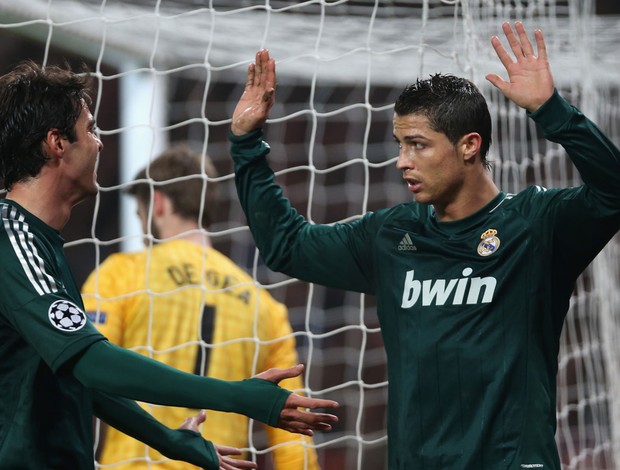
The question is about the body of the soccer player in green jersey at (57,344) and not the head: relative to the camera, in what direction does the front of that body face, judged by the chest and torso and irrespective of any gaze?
to the viewer's right

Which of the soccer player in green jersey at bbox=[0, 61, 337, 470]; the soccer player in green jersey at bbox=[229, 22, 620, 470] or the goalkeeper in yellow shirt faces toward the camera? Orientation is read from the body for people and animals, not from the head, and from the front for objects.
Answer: the soccer player in green jersey at bbox=[229, 22, 620, 470]

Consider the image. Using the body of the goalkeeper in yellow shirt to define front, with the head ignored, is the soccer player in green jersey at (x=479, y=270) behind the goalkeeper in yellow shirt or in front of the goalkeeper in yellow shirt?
behind

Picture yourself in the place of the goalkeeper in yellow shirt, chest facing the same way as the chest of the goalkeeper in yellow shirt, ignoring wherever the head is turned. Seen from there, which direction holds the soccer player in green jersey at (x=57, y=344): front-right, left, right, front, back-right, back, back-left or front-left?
back-left

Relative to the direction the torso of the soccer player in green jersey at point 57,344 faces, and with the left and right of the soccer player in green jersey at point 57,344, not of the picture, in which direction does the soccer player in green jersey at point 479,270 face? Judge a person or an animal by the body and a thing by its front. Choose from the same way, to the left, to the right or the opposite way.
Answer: to the right

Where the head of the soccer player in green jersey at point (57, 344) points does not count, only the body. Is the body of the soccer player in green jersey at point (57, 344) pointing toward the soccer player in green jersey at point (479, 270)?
yes

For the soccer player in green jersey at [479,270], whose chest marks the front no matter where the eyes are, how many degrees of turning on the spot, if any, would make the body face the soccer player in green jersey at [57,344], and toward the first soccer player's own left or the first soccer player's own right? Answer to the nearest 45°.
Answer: approximately 90° to the first soccer player's own right

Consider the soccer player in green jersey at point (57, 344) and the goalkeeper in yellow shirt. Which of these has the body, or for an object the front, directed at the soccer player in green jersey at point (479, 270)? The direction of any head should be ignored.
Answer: the soccer player in green jersey at point (57, 344)

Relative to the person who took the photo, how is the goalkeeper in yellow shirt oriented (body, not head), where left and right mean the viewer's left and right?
facing away from the viewer and to the left of the viewer

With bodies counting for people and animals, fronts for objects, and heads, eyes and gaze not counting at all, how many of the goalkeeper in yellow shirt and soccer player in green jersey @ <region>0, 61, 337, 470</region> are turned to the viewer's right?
1

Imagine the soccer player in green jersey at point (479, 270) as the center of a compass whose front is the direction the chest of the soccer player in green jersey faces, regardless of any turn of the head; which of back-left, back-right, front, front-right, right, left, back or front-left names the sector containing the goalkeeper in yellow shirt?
back-right

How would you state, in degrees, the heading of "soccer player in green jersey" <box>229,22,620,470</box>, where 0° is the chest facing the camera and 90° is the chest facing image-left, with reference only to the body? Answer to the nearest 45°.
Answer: approximately 0°

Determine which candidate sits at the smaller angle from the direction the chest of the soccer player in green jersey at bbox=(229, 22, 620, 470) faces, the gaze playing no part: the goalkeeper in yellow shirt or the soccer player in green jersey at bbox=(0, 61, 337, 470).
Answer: the soccer player in green jersey
